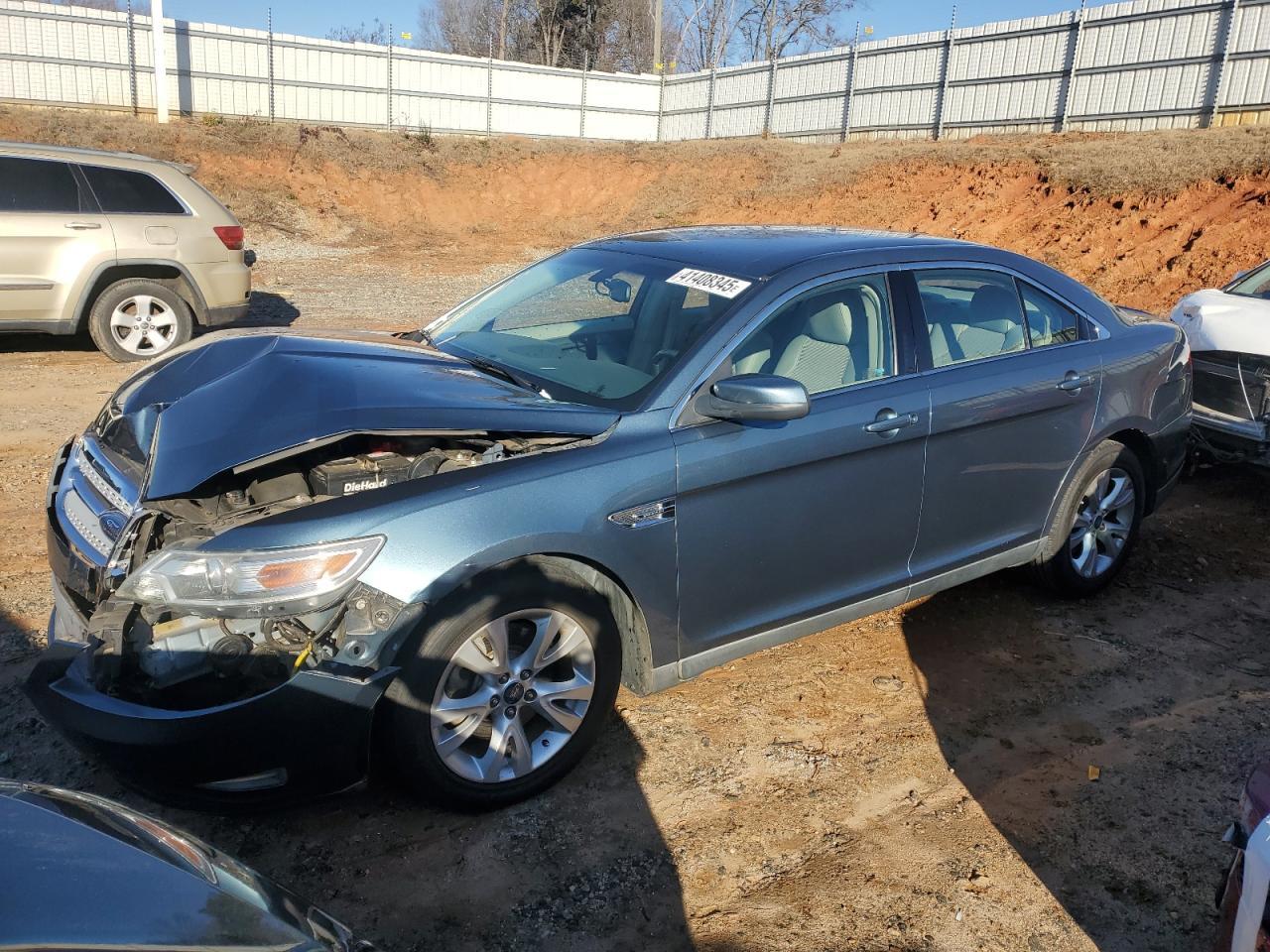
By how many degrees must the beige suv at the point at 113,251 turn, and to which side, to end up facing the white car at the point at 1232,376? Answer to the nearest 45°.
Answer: approximately 135° to its left

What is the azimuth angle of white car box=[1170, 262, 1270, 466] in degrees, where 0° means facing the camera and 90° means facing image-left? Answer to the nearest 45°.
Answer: approximately 45°

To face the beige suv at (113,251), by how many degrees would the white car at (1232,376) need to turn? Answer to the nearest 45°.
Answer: approximately 45° to its right

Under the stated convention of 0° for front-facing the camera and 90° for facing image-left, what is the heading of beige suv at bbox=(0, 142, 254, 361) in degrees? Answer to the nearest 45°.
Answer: approximately 90°
